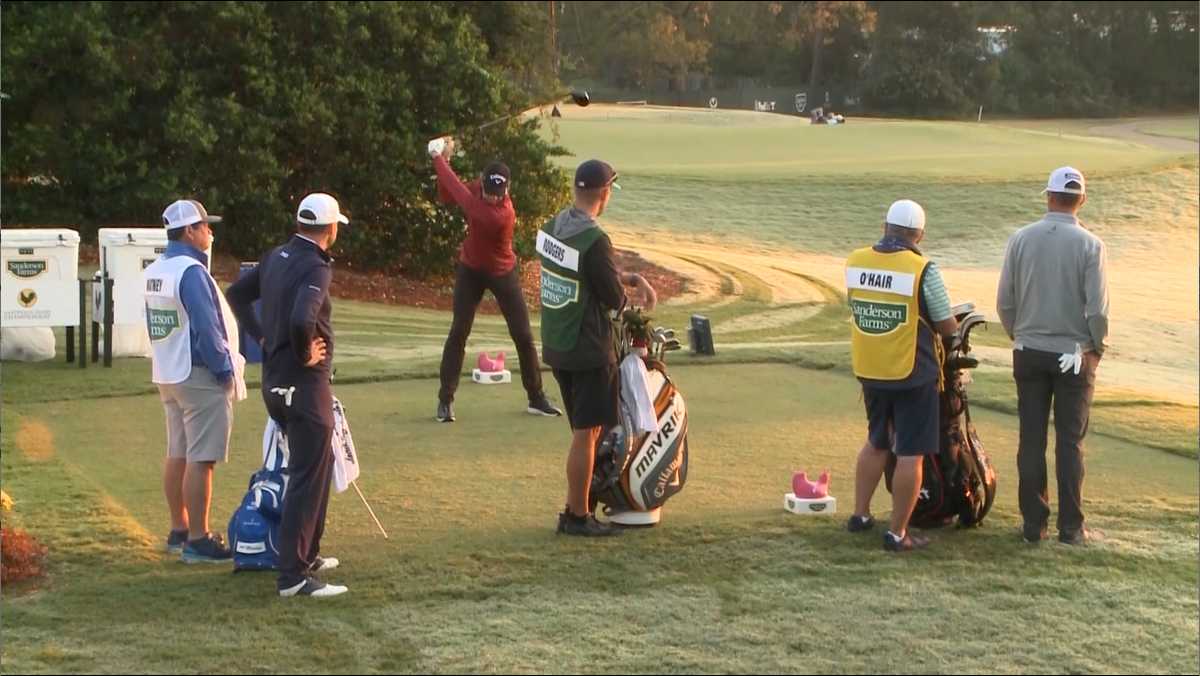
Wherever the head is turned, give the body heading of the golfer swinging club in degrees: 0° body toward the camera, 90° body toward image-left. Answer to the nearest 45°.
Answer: approximately 0°

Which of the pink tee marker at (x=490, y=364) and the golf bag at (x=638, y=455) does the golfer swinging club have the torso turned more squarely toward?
the golf bag

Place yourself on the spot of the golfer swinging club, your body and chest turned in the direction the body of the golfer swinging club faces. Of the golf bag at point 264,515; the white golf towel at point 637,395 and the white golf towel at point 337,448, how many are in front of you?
3

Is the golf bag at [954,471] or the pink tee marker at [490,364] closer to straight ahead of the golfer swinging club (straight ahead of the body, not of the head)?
the golf bag

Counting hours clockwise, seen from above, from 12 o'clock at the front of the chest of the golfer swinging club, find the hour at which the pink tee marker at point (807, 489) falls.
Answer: The pink tee marker is roughly at 11 o'clock from the golfer swinging club.

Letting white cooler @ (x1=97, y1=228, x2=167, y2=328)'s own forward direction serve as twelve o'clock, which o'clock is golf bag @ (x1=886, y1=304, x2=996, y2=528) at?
The golf bag is roughly at 11 o'clock from the white cooler.

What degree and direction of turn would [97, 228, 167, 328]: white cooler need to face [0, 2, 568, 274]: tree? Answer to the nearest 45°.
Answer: approximately 180°

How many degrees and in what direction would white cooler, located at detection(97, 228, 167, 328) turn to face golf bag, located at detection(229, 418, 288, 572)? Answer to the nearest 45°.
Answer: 0° — it already faces it

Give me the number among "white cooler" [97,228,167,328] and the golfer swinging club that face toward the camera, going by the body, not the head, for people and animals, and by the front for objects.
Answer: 2
